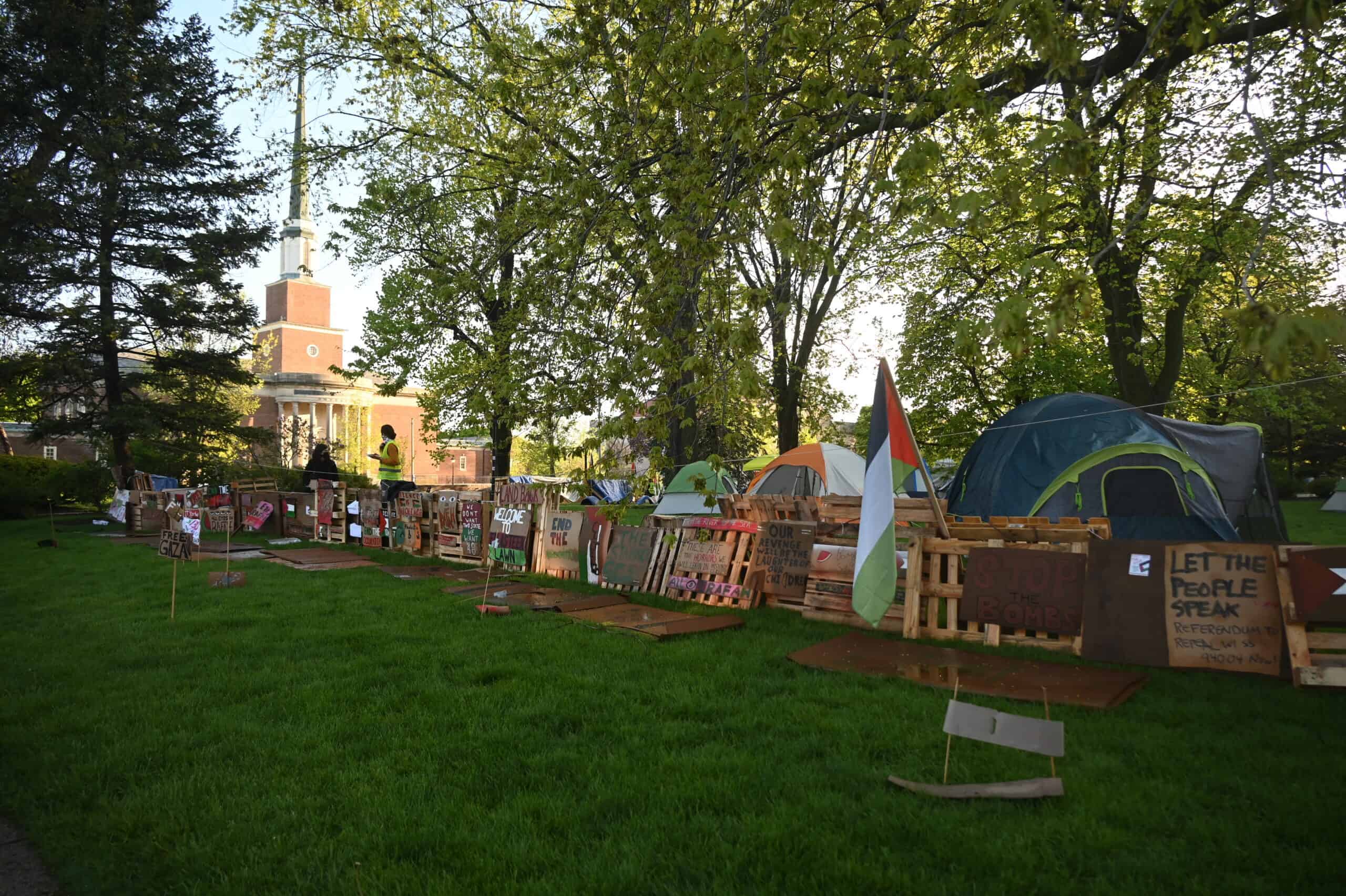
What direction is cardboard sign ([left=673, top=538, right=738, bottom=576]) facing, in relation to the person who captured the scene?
facing the viewer

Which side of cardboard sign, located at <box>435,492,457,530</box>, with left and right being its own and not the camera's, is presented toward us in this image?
front

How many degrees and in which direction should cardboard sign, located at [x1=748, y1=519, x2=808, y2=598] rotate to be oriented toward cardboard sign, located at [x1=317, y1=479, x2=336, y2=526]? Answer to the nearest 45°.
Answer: approximately 135° to its right

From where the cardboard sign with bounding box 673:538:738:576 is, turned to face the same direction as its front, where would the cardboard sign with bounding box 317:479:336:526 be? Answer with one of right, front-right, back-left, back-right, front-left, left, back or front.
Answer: back-right

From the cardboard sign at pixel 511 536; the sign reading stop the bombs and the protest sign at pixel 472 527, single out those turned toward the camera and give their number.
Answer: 3

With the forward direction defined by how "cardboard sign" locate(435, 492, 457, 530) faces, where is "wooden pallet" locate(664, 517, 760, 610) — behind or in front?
in front

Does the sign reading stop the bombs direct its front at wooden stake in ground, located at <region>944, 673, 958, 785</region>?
yes

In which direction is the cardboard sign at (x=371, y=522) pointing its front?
toward the camera

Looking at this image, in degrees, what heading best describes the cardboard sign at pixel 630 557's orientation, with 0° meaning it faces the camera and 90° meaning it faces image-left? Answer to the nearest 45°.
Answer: approximately 0°

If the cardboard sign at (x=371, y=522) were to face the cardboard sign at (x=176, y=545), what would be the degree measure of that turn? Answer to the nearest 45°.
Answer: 0° — it already faces it

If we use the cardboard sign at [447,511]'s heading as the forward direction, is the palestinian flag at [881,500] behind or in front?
in front
